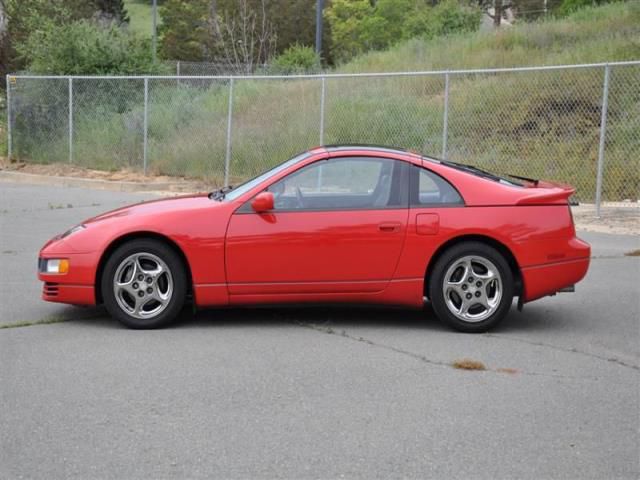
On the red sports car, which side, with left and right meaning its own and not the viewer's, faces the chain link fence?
right

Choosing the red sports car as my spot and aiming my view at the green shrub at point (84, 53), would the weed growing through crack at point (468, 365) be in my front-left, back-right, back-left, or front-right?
back-right

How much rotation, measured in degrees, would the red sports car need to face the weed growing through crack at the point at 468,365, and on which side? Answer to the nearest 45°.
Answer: approximately 135° to its left

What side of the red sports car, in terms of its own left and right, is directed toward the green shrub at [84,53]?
right

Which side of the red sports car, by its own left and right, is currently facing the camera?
left

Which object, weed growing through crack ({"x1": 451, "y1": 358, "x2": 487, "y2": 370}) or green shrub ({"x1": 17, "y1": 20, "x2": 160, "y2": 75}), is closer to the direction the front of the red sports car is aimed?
the green shrub
